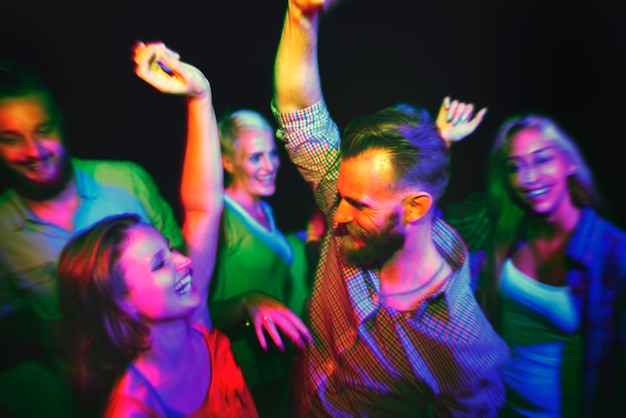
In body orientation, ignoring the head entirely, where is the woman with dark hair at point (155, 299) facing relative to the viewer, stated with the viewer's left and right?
facing the viewer and to the right of the viewer

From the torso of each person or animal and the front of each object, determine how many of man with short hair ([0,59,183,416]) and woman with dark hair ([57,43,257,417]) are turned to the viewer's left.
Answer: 0

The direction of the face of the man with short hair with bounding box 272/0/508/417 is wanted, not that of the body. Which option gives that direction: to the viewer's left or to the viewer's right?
to the viewer's left

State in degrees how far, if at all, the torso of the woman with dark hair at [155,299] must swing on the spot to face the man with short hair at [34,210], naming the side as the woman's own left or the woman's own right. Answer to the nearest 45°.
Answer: approximately 180°

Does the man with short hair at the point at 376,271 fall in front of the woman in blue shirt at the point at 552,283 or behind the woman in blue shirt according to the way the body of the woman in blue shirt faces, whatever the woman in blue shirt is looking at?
in front

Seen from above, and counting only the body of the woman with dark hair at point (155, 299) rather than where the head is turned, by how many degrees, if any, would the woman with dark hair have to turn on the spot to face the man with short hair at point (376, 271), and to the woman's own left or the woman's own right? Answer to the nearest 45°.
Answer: approximately 45° to the woman's own left

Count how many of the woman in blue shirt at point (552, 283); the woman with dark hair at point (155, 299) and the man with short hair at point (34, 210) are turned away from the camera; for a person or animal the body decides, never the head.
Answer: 0

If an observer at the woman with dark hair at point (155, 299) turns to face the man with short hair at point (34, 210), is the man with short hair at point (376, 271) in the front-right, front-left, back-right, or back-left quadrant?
back-right

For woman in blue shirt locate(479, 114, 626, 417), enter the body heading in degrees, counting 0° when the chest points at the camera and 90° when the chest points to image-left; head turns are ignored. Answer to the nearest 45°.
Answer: approximately 45°

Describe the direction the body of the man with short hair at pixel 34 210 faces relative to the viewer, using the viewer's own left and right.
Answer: facing the viewer

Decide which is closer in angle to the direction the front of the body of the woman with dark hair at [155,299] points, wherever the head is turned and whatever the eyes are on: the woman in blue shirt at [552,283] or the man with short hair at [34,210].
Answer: the woman in blue shirt
